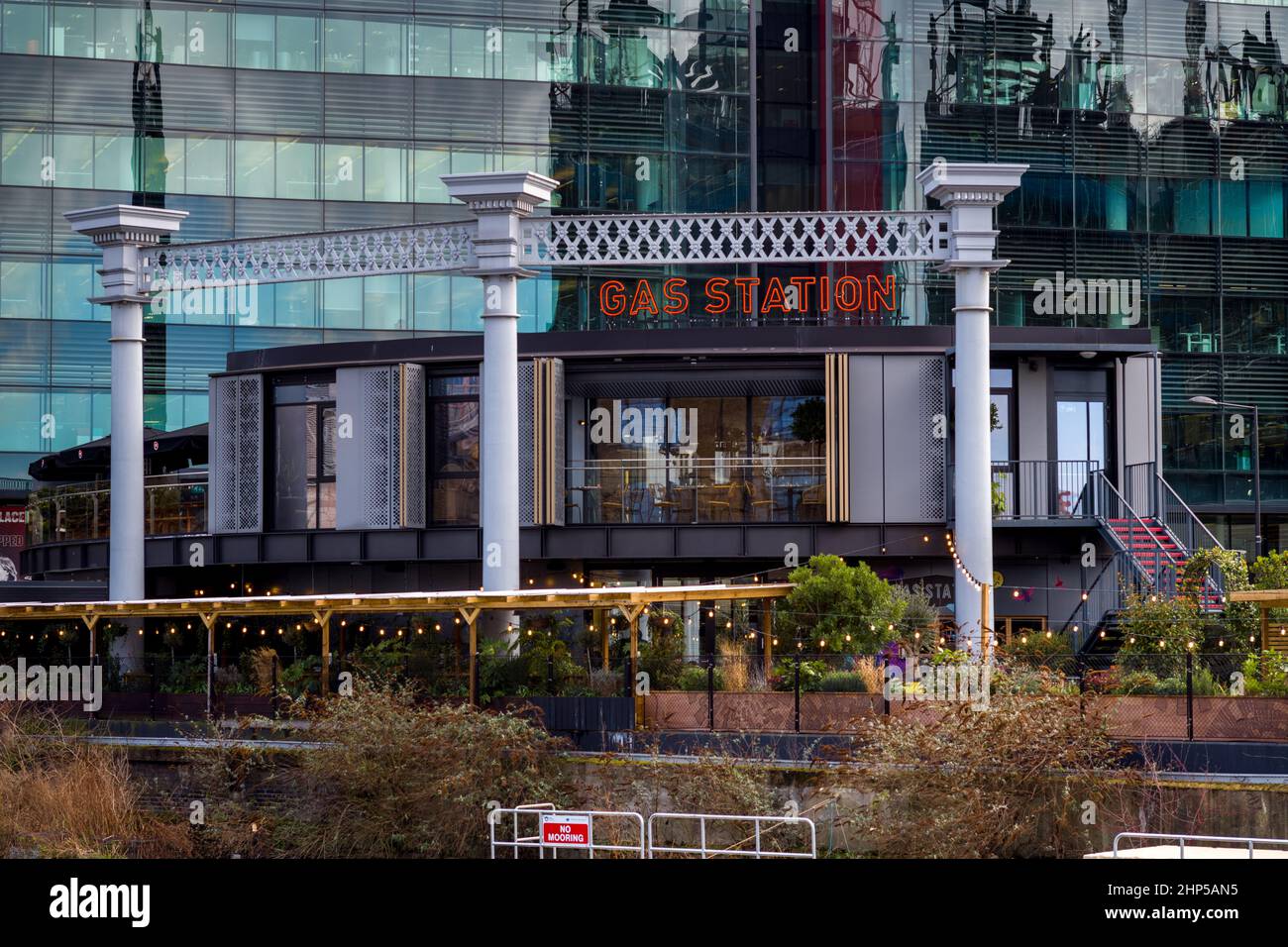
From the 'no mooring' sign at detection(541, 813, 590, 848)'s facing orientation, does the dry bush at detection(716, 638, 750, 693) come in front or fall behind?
behind

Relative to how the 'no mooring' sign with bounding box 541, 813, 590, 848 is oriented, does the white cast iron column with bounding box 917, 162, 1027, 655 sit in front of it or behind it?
behind

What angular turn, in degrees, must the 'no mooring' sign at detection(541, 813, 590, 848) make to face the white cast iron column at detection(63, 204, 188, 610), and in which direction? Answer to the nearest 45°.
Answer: approximately 135° to its right

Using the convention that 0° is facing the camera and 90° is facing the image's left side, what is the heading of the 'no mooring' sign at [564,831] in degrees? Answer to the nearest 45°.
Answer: approximately 0°

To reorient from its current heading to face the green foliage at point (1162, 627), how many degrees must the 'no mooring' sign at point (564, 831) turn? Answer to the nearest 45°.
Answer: approximately 135° to its left

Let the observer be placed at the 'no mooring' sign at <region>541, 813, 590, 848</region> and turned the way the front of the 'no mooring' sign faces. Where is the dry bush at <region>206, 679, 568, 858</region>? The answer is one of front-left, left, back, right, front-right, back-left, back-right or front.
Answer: back-right

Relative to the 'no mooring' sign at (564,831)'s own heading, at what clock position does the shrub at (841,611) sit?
The shrub is roughly at 7 o'clock from the 'no mooring' sign.

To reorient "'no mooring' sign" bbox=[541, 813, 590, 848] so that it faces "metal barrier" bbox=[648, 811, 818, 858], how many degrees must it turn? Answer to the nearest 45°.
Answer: approximately 90° to its left

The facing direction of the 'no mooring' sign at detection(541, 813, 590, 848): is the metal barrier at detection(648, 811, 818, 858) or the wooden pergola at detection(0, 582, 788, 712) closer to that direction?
the metal barrier
